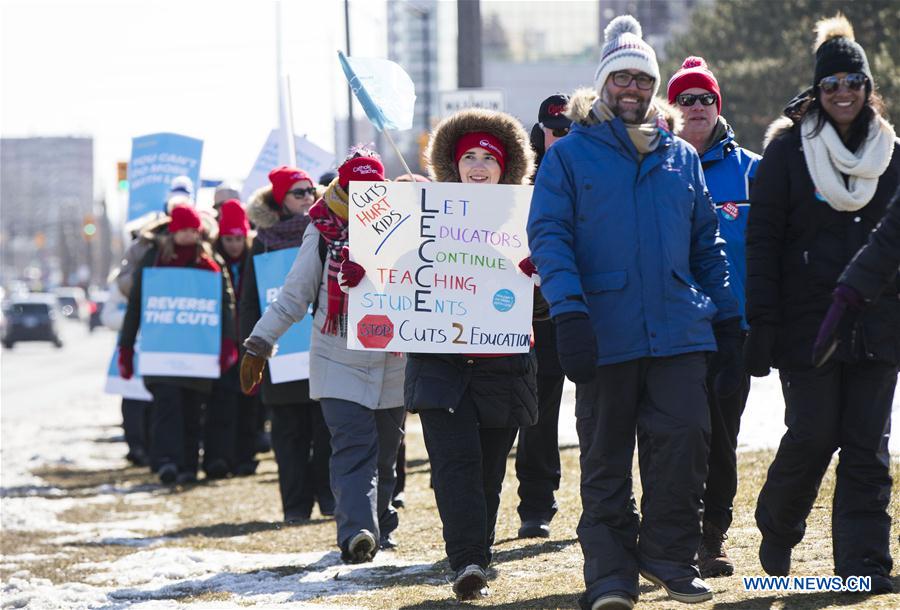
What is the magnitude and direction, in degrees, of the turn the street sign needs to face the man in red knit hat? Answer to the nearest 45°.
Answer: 0° — it already faces them

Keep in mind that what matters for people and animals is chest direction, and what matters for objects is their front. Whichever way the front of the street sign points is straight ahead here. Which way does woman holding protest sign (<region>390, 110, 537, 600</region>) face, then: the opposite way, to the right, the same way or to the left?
the same way

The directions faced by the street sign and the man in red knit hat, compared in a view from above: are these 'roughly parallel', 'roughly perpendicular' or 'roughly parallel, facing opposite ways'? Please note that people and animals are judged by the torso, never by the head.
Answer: roughly parallel

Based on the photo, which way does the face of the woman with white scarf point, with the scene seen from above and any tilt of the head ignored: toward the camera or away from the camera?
toward the camera

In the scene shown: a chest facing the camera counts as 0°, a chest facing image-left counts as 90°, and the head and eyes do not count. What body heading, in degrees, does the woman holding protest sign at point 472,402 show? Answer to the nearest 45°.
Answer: approximately 0°

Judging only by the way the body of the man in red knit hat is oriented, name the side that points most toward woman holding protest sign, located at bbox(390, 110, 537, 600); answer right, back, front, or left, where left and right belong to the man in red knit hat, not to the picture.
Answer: right

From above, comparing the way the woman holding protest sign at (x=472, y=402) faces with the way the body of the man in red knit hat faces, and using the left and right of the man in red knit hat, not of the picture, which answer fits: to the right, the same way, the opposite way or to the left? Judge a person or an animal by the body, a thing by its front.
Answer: the same way

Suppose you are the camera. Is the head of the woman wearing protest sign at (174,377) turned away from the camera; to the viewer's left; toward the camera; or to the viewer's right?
toward the camera

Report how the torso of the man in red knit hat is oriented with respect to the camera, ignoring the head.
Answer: toward the camera

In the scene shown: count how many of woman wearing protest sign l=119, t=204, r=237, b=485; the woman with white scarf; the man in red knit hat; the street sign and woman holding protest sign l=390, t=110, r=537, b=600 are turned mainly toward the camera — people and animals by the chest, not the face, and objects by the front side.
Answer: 5

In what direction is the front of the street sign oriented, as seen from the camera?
facing the viewer

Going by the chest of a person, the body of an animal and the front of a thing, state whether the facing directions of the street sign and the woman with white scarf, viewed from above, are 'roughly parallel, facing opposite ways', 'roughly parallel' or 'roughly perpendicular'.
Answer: roughly parallel

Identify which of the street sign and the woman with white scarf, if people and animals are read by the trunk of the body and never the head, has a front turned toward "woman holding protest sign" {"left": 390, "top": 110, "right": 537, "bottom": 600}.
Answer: the street sign

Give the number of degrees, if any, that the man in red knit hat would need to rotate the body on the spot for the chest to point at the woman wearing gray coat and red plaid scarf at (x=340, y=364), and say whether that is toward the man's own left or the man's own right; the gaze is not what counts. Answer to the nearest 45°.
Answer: approximately 90° to the man's own right

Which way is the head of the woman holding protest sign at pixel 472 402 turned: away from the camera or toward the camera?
toward the camera
